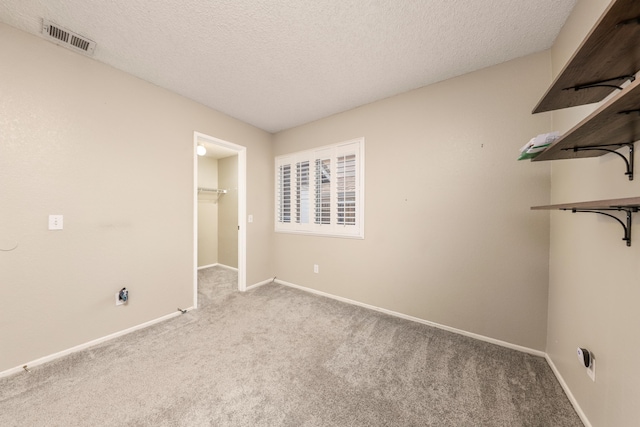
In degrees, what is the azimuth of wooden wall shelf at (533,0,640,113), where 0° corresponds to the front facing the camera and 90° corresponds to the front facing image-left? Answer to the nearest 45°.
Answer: approximately 90°

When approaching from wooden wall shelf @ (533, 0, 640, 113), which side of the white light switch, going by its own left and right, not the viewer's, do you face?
front

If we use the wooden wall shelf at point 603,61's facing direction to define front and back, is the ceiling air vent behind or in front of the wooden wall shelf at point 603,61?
in front

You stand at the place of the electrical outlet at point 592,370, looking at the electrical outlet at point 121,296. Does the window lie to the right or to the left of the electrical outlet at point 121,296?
right

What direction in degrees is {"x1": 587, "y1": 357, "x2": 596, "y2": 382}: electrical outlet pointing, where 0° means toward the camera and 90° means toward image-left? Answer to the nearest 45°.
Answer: approximately 90°

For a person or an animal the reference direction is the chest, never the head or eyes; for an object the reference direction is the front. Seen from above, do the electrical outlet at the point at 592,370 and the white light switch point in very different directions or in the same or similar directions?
very different directions

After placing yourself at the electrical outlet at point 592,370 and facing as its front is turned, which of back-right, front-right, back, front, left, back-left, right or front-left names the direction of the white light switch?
front-left

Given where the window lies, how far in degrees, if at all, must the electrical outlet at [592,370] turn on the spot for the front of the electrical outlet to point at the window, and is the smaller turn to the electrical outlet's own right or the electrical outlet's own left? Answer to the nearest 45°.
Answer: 0° — it already faces it

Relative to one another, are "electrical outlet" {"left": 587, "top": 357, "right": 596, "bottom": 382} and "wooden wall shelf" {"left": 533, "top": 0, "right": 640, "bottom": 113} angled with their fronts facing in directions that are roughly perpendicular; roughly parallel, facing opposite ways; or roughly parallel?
roughly parallel

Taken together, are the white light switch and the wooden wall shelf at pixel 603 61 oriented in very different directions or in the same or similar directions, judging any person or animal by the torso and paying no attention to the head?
very different directions

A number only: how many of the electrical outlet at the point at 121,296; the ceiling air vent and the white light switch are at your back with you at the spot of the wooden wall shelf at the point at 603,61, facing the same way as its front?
0
